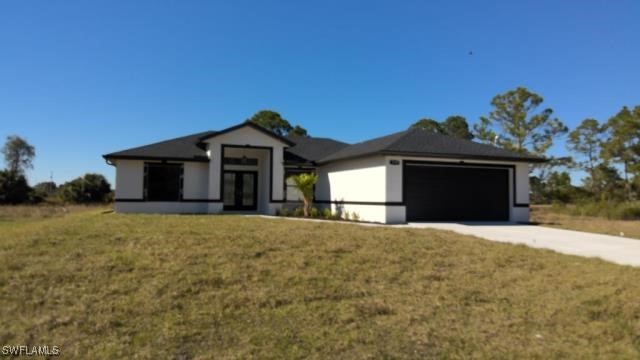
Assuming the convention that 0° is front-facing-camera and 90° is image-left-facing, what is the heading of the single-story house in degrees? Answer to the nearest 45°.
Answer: approximately 0°
